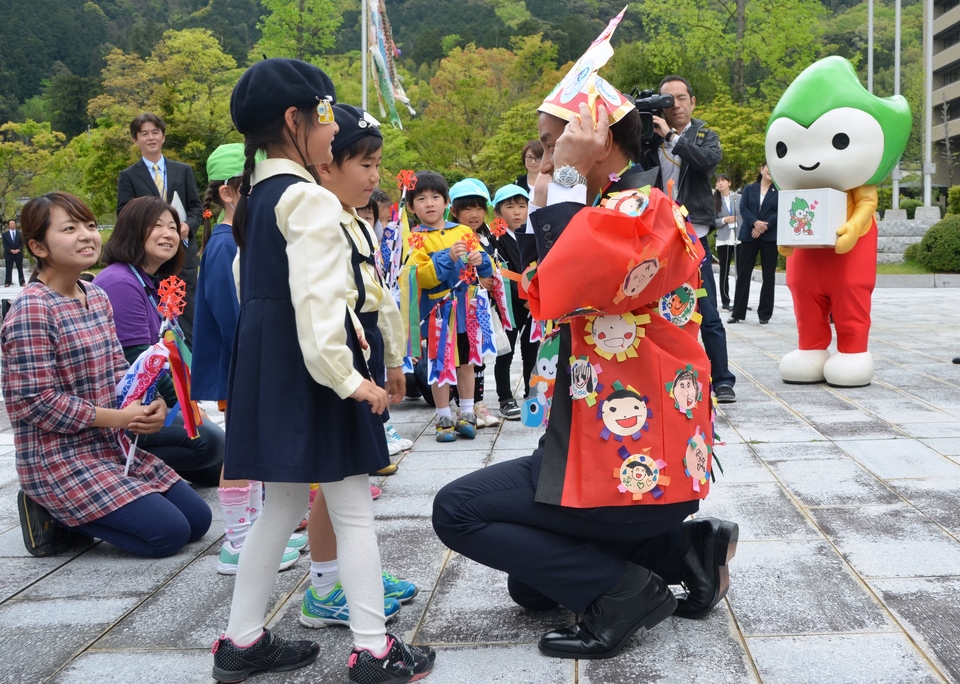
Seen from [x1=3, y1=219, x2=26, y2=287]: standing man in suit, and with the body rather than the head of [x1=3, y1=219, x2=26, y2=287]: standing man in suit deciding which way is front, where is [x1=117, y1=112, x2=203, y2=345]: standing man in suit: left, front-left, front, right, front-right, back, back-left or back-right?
front

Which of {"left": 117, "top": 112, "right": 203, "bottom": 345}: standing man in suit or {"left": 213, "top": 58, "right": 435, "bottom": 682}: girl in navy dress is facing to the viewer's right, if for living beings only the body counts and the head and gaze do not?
the girl in navy dress

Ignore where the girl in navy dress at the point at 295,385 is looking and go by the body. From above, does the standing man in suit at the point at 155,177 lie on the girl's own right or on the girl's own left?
on the girl's own left

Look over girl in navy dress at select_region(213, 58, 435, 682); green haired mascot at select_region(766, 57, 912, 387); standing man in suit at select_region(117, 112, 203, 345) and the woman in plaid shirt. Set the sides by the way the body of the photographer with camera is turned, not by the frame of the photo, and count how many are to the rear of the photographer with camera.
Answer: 1

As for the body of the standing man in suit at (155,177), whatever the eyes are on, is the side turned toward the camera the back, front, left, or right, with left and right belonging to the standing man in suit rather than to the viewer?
front

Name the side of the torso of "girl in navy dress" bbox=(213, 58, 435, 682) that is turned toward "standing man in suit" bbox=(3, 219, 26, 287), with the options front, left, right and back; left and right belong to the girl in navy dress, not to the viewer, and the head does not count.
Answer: left

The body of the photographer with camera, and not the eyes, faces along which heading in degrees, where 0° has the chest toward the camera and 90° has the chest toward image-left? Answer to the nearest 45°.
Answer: approximately 45°

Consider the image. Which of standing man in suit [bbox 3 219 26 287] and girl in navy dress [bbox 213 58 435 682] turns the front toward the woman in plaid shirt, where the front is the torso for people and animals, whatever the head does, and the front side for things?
the standing man in suit

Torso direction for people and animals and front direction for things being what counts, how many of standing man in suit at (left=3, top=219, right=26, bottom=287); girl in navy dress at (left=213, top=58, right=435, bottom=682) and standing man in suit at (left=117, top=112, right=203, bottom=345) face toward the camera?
2

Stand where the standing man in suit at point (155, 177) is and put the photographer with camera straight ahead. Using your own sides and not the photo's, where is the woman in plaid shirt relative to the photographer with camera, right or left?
right

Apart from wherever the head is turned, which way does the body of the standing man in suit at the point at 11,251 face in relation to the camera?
toward the camera

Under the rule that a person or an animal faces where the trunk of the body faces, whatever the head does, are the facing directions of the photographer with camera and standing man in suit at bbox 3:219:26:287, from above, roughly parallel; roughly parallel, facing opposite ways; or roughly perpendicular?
roughly perpendicular

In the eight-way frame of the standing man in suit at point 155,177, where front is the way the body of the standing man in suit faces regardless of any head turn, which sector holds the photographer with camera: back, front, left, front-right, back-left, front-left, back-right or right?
front-left

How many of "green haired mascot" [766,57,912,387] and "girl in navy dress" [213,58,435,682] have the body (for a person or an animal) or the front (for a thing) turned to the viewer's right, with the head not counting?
1

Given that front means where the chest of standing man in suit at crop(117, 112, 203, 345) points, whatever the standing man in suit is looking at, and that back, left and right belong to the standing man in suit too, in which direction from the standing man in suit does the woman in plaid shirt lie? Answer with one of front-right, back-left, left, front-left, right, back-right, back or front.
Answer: front

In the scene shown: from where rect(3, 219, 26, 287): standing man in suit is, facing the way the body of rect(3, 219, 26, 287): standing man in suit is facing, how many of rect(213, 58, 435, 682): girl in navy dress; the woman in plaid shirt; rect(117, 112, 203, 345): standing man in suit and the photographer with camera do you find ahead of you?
4

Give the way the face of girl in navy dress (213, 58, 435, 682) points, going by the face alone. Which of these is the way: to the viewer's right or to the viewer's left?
to the viewer's right

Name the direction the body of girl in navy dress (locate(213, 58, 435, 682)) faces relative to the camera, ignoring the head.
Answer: to the viewer's right

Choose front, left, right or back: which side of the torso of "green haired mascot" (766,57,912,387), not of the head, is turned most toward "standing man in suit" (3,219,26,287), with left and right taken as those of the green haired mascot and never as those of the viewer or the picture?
right
